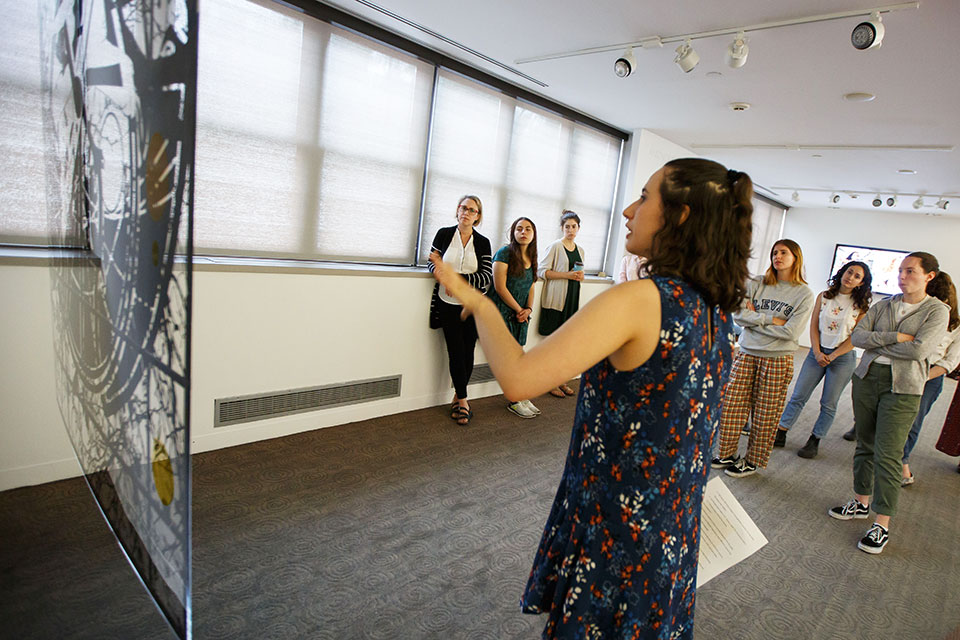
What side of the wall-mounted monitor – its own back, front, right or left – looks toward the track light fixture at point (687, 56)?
front

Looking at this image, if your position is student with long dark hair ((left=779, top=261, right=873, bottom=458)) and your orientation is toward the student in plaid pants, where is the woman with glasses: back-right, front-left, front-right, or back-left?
front-right

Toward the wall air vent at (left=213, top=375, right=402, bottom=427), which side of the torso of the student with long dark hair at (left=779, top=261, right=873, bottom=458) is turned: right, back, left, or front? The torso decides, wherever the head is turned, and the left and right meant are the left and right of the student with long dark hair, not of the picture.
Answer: front

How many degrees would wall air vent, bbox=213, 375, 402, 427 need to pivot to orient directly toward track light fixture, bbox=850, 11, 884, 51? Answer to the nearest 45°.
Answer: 0° — it already faces it

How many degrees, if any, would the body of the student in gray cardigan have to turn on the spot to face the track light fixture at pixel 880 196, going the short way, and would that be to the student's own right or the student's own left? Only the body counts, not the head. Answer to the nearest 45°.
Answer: approximately 135° to the student's own right

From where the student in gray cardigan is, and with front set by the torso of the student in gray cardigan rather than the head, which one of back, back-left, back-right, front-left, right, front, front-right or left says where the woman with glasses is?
front-right

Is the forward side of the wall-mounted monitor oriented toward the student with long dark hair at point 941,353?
yes

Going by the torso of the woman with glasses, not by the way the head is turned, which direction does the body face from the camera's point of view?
toward the camera

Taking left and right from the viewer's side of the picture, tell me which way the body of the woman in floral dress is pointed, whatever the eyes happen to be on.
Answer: facing away from the viewer and to the left of the viewer

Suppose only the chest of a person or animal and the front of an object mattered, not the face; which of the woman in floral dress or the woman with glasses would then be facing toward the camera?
the woman with glasses

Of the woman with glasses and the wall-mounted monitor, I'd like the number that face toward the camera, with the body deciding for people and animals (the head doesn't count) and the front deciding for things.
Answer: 2

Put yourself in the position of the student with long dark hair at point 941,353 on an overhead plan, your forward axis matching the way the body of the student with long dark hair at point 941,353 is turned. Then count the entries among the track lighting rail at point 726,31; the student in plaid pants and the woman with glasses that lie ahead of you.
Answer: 3

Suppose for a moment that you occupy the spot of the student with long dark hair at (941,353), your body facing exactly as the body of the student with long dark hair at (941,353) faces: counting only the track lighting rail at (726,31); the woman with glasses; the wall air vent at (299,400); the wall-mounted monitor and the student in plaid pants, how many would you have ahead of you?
4

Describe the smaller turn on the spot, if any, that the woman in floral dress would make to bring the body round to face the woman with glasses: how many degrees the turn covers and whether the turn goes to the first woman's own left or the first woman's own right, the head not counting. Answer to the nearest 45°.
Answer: approximately 45° to the first woman's own right

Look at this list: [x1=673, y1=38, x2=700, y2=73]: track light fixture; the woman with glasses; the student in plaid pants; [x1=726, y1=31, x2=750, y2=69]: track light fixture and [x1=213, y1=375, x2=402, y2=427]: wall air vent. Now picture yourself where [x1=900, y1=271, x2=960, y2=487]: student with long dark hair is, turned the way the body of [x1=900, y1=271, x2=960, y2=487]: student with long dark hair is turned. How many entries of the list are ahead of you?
5

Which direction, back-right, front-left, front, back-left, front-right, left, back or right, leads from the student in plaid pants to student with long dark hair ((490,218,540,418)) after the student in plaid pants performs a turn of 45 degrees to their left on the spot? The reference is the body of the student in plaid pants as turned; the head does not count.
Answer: right

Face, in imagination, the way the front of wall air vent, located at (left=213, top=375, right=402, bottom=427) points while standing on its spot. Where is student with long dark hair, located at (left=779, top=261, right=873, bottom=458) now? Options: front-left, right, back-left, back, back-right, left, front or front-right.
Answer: front-left
